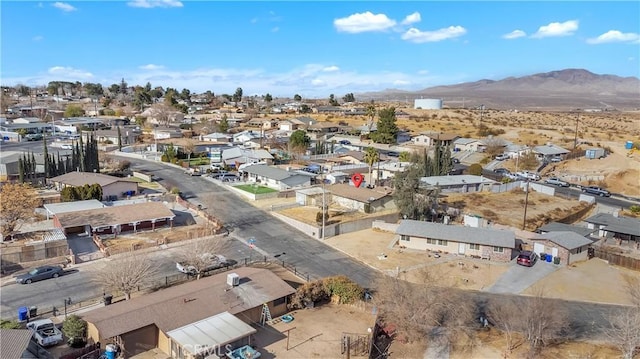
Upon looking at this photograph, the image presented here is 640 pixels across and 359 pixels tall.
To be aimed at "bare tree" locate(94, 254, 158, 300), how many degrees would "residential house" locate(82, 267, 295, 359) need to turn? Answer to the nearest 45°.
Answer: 0° — it already faces it

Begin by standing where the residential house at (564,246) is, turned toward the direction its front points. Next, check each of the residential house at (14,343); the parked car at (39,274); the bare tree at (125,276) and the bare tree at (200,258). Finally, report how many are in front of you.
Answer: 4

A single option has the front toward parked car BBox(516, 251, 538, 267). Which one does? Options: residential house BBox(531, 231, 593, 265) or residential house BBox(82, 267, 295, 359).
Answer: residential house BBox(531, 231, 593, 265)

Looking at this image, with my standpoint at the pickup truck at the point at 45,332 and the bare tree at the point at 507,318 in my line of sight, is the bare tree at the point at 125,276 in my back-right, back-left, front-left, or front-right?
front-left

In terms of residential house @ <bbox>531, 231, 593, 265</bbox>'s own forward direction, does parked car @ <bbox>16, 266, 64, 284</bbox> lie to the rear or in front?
in front

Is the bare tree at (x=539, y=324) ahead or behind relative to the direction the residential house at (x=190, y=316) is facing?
behind

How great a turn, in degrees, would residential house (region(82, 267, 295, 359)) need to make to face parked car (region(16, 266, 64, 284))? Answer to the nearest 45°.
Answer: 0° — it already faces it

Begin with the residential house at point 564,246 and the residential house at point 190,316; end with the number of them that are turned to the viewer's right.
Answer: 0

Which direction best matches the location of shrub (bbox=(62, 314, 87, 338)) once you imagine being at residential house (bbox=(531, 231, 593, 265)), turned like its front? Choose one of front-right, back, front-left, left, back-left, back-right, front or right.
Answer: front

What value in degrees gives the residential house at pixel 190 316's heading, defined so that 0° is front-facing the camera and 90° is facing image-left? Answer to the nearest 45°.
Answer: approximately 135°

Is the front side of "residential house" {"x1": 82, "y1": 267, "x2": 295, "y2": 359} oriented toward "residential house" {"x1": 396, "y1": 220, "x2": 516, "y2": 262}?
no

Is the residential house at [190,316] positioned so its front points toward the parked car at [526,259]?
no

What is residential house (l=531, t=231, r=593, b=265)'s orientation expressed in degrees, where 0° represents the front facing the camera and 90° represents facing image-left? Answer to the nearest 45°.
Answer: approximately 45°

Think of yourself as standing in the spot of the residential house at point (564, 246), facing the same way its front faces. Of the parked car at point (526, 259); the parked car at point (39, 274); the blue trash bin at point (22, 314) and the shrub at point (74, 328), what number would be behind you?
0

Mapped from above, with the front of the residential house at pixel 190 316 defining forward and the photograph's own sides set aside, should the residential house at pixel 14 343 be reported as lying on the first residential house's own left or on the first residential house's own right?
on the first residential house's own left

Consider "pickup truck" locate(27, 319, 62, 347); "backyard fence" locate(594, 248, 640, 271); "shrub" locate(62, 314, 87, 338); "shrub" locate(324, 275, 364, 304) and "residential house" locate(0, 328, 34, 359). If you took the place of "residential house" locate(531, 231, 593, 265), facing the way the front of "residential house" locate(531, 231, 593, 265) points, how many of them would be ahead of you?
4

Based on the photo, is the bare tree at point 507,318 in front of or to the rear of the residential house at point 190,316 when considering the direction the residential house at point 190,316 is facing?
to the rear
